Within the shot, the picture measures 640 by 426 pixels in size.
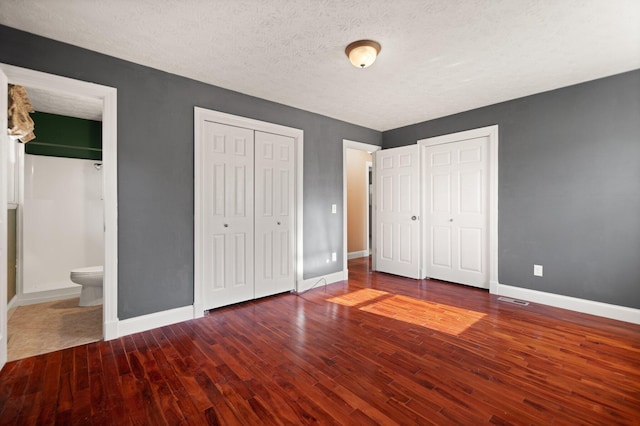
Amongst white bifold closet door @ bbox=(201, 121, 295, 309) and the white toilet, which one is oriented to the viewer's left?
the white toilet

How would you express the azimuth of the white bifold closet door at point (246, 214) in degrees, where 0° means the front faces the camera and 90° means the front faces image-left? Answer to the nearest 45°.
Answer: approximately 315°

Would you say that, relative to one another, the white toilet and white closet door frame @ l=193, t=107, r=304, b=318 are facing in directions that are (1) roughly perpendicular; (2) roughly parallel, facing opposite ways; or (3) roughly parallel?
roughly perpendicular

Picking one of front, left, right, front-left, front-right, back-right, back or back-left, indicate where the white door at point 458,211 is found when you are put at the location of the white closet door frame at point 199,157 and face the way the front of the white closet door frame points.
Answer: front-left

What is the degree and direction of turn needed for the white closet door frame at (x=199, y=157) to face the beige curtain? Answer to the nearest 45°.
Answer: approximately 135° to its right

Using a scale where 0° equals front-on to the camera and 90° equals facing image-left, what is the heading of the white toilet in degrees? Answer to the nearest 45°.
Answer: approximately 90°

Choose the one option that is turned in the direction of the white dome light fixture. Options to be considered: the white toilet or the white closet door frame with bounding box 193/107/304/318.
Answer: the white closet door frame

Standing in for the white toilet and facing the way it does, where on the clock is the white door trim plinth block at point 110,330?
The white door trim plinth block is roughly at 9 o'clock from the white toilet.

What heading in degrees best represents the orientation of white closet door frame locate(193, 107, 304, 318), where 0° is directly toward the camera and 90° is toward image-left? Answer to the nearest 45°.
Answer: approximately 315°

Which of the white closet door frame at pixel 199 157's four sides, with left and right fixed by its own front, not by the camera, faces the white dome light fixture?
front

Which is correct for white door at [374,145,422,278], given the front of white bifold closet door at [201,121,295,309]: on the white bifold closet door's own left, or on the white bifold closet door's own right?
on the white bifold closet door's own left
